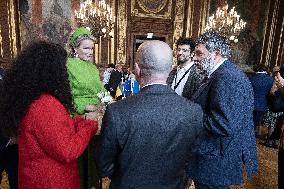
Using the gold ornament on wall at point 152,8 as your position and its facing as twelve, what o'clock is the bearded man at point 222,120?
The bearded man is roughly at 12 o'clock from the gold ornament on wall.

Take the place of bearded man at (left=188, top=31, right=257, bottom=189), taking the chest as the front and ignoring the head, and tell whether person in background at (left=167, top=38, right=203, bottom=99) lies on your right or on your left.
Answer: on your right

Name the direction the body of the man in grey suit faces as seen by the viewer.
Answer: away from the camera

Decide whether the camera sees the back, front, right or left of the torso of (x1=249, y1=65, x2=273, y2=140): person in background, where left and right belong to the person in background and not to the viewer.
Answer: back

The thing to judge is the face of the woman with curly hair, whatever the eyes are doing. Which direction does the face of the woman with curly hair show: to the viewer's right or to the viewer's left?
to the viewer's right

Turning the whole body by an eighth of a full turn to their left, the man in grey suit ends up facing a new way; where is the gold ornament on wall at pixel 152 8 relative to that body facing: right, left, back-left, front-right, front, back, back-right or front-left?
front-right

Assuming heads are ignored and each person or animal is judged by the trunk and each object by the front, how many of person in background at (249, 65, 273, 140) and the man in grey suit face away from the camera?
2

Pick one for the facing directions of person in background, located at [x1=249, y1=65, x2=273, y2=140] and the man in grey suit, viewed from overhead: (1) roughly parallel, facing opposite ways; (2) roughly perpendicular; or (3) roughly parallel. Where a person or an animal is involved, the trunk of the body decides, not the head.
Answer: roughly parallel

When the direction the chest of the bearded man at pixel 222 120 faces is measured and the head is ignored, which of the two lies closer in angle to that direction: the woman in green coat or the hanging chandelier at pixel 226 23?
the woman in green coat

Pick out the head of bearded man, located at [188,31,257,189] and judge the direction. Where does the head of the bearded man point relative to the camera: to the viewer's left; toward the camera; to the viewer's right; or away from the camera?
to the viewer's left

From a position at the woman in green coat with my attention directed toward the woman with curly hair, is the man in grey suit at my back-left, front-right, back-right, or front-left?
front-left

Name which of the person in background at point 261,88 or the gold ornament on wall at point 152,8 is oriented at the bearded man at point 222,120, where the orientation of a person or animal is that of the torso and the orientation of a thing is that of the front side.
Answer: the gold ornament on wall

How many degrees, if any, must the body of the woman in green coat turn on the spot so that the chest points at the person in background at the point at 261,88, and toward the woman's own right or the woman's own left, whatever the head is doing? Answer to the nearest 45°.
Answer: approximately 90° to the woman's own left

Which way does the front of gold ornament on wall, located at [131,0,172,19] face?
toward the camera

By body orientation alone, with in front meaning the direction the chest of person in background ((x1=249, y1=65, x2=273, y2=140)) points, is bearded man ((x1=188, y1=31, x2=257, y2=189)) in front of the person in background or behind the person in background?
behind

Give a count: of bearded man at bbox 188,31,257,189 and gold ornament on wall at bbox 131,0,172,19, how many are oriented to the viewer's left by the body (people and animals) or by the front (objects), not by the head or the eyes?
1

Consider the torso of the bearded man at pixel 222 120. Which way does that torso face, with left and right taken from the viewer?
facing to the left of the viewer

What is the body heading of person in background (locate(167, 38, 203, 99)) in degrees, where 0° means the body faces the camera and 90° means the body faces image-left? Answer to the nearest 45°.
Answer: approximately 45°
